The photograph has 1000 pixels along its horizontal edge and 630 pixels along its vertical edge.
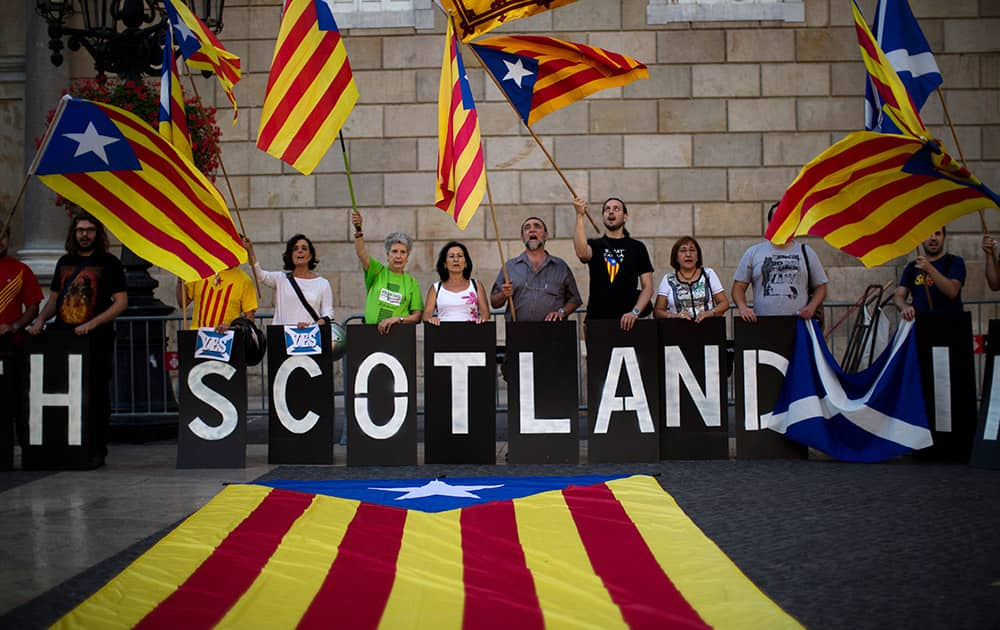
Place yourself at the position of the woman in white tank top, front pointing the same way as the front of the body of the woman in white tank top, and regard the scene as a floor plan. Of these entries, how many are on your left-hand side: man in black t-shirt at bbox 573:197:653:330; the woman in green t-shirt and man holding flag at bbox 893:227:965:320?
2

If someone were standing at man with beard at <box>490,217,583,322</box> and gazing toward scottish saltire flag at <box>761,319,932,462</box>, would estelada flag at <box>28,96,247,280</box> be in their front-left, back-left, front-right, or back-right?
back-right

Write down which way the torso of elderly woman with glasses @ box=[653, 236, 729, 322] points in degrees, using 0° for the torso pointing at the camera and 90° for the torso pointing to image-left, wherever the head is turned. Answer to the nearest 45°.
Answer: approximately 0°
